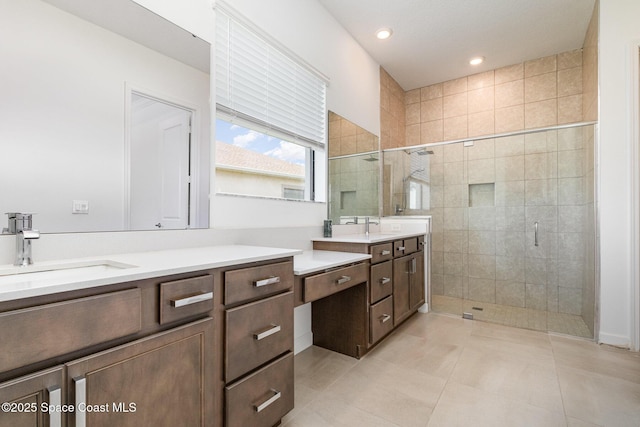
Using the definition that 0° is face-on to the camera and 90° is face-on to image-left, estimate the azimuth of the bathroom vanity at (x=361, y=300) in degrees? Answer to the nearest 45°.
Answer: approximately 315°

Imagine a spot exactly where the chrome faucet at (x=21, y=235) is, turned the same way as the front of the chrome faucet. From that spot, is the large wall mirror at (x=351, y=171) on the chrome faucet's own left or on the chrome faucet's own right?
on the chrome faucet's own left

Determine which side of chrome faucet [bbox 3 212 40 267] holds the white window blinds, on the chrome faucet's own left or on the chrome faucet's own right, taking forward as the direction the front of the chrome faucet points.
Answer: on the chrome faucet's own left

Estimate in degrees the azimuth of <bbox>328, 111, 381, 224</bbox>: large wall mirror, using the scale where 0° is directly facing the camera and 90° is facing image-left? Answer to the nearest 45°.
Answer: approximately 315°

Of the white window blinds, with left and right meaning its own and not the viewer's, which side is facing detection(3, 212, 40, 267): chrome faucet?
right

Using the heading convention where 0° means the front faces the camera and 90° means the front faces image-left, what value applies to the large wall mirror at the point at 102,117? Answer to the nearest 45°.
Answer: approximately 315°

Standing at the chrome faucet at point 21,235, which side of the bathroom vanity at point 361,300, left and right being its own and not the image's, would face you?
right

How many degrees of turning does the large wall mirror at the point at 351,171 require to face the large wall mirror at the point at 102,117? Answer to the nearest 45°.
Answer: approximately 90° to its right

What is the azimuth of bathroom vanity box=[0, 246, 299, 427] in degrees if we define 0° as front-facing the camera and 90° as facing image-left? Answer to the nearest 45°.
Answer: approximately 315°
